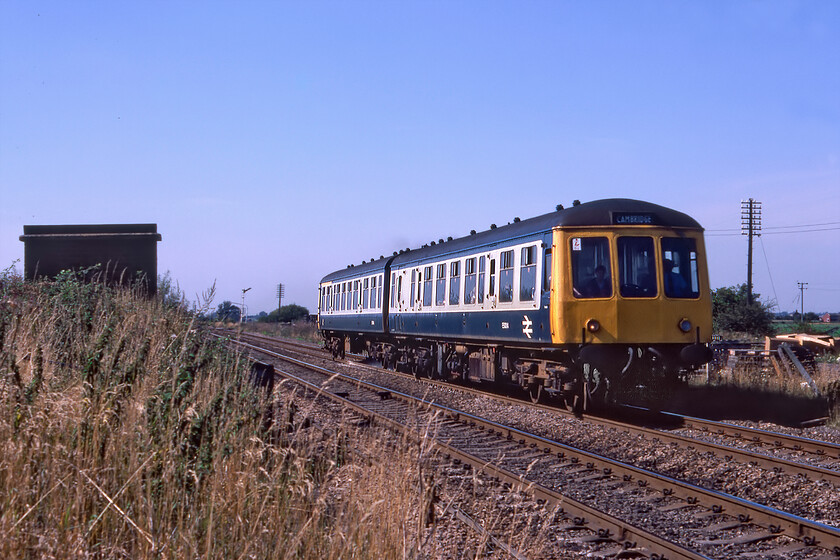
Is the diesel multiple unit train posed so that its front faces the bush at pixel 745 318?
no

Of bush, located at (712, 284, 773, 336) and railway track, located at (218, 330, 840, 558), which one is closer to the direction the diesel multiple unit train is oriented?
the railway track

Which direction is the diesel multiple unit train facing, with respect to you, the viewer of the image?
facing the viewer and to the right of the viewer

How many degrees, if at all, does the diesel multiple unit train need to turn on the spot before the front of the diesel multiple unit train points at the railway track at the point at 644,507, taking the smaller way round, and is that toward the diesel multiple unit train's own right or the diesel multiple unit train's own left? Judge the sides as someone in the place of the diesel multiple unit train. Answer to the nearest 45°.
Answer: approximately 45° to the diesel multiple unit train's own right
